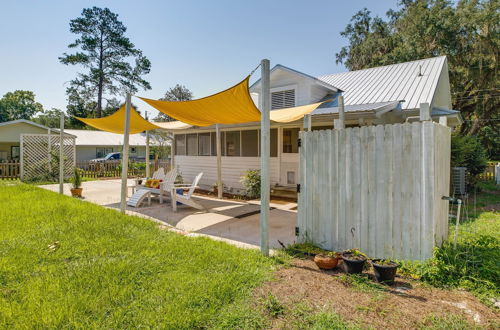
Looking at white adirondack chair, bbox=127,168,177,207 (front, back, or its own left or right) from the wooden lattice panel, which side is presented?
right

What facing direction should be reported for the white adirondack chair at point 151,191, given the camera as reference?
facing the viewer and to the left of the viewer

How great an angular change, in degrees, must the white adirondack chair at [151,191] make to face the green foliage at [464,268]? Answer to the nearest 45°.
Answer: approximately 90° to its left

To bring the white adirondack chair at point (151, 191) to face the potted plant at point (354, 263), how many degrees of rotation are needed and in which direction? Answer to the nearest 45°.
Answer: approximately 45° to its left

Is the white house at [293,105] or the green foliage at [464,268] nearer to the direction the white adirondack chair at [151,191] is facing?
the green foliage

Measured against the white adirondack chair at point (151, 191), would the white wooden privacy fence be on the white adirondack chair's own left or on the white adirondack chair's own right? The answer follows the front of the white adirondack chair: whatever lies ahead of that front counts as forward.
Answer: on the white adirondack chair's own left

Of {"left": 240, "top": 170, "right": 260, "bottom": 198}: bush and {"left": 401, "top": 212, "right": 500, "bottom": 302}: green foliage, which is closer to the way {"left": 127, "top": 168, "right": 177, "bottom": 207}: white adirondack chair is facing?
the green foliage

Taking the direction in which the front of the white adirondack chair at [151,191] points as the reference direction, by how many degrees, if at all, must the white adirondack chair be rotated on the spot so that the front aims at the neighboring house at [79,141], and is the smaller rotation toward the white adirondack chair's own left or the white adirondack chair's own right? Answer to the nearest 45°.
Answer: approximately 135° to the white adirondack chair's own right
